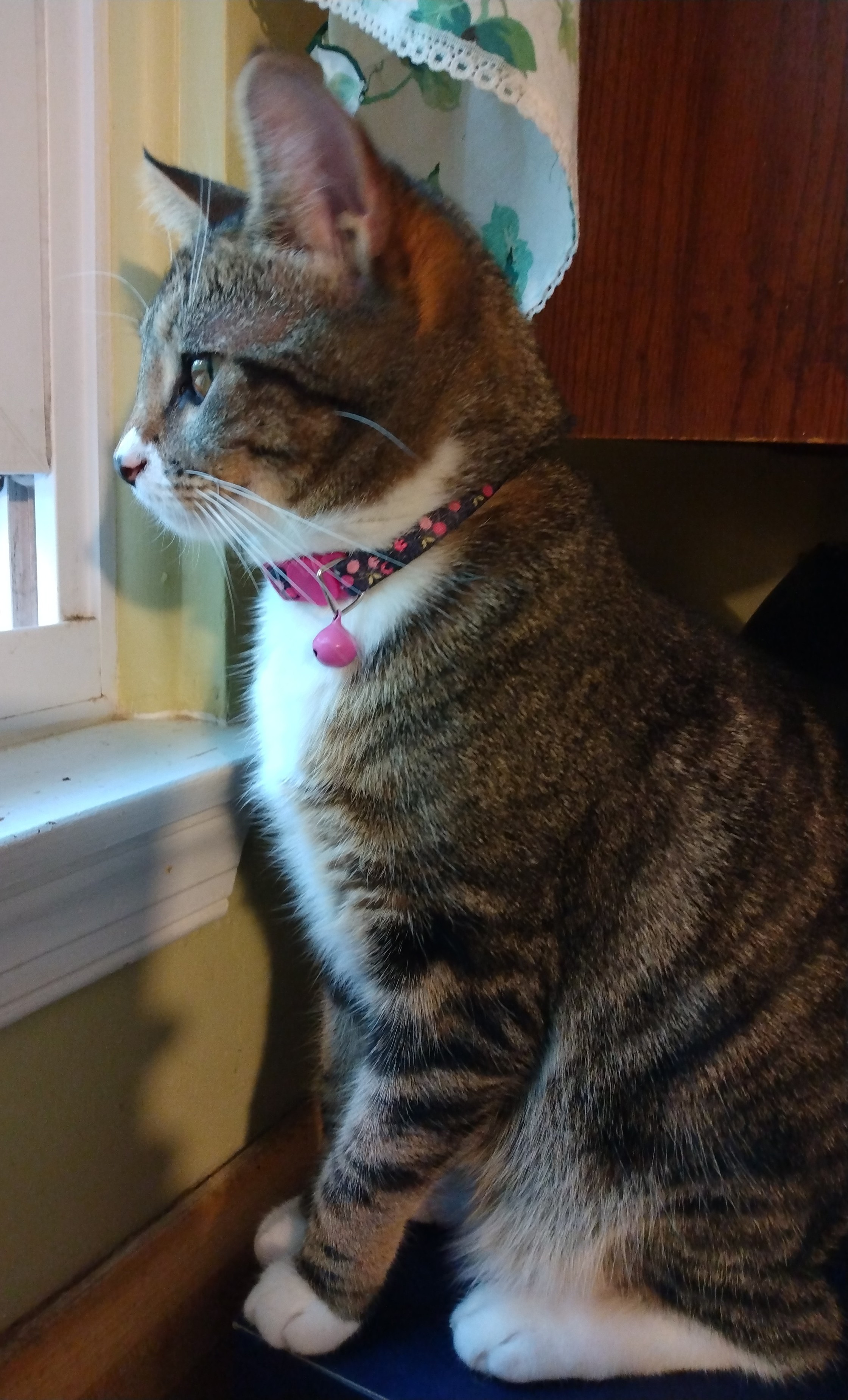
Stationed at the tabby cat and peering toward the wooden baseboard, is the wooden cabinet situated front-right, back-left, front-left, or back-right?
back-right

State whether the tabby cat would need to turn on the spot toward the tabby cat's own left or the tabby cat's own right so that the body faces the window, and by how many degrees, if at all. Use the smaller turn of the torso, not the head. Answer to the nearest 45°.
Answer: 0° — it already faces it

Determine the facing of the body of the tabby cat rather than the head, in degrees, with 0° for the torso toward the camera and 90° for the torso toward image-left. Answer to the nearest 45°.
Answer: approximately 90°

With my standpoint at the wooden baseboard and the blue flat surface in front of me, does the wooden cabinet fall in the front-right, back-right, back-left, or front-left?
front-left
